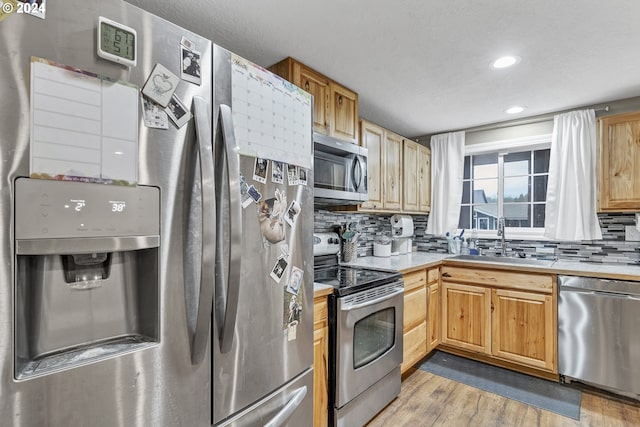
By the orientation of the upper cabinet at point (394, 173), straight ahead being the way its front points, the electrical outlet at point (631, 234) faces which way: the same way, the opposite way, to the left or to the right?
to the right

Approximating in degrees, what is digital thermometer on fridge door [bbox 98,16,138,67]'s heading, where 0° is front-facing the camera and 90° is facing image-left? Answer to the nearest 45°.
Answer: approximately 315°

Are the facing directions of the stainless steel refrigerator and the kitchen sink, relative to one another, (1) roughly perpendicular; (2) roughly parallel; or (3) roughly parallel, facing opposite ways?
roughly perpendicular

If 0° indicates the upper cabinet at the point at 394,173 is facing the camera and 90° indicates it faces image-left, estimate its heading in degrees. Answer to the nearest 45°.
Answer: approximately 315°

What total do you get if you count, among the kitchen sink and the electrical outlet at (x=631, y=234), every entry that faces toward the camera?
2

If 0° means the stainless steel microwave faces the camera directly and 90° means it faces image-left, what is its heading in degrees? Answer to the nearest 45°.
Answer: approximately 315°

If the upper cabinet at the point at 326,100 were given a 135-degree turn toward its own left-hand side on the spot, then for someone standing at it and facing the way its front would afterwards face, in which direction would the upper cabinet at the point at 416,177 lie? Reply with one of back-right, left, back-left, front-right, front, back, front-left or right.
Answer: front-right

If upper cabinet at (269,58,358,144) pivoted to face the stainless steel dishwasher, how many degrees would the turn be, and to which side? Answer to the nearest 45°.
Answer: approximately 45° to its left

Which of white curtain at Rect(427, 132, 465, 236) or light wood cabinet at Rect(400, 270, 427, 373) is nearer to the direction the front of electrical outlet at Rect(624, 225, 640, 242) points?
the light wood cabinet
